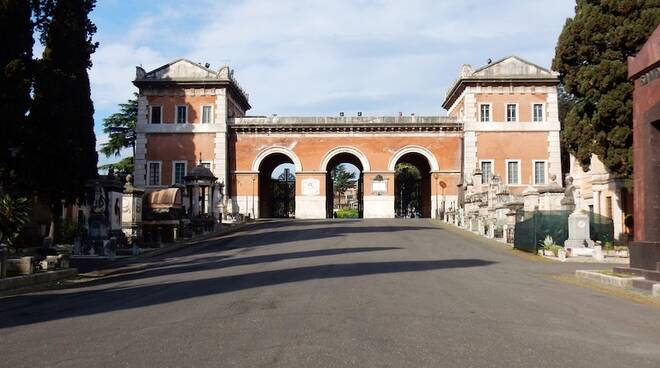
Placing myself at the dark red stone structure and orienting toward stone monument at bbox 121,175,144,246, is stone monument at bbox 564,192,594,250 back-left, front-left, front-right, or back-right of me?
front-right

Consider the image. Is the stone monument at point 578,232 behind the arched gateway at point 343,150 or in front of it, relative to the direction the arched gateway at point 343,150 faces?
in front

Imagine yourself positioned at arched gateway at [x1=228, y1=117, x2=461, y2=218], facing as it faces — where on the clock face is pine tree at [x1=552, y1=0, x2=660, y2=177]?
The pine tree is roughly at 11 o'clock from the arched gateway.

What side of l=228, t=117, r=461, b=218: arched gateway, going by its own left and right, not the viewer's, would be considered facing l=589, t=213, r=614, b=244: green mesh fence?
front

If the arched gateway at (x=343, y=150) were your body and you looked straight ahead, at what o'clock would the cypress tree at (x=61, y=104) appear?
The cypress tree is roughly at 1 o'clock from the arched gateway.

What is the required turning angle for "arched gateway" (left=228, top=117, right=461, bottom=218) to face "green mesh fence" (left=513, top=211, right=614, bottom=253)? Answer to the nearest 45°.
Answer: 0° — it already faces it

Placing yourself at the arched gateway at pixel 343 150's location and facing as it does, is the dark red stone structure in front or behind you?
in front

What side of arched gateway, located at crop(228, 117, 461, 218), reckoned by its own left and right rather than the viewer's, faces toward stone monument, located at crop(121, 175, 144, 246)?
front

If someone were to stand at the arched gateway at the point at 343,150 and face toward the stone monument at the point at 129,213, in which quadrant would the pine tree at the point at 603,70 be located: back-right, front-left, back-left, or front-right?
front-left

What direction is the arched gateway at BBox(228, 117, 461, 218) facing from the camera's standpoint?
toward the camera
